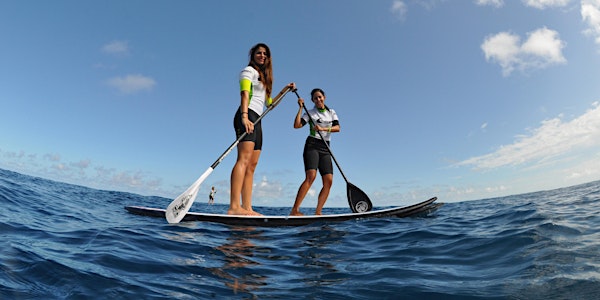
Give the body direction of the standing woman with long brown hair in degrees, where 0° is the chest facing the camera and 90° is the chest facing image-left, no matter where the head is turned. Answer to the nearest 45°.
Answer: approximately 315°

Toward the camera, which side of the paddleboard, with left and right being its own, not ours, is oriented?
right
